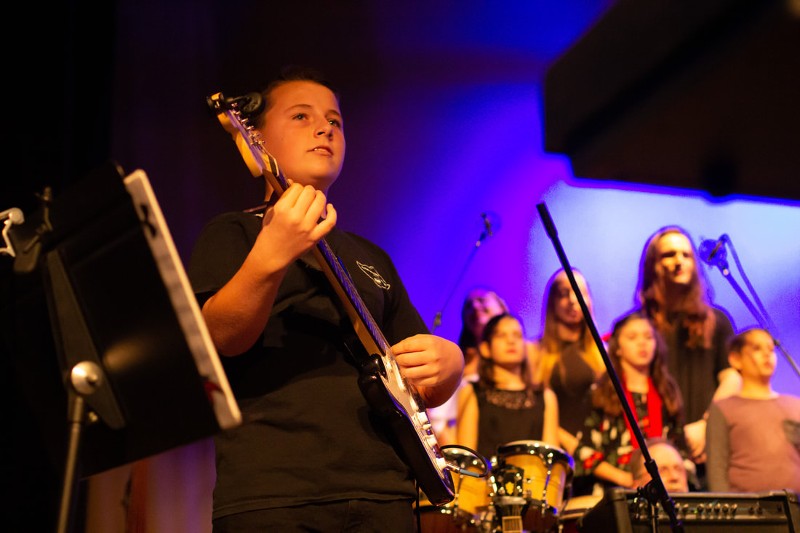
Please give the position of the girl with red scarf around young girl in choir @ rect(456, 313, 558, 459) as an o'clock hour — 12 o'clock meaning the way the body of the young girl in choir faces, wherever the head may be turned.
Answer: The girl with red scarf is roughly at 8 o'clock from the young girl in choir.

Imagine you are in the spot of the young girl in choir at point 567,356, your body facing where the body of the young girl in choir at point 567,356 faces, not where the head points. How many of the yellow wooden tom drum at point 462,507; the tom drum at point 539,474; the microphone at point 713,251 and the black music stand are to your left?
1

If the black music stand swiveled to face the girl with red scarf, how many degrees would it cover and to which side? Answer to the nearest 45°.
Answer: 0° — it already faces them

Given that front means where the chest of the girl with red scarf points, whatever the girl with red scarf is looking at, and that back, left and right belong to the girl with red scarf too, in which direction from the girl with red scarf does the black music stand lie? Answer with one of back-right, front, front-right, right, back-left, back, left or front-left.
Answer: front-right

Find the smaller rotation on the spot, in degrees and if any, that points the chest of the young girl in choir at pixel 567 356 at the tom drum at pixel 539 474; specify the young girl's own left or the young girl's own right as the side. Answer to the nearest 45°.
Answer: approximately 45° to the young girl's own right

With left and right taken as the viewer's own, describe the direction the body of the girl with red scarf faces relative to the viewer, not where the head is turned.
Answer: facing the viewer and to the right of the viewer

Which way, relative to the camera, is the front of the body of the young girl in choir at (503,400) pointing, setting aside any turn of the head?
toward the camera

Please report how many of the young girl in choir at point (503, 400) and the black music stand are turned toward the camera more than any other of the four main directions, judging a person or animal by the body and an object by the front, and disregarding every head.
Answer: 1

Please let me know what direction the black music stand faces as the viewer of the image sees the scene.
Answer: facing away from the viewer and to the right of the viewer

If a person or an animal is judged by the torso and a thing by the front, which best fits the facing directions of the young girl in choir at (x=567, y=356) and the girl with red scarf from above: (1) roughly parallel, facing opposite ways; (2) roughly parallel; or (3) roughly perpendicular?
roughly parallel

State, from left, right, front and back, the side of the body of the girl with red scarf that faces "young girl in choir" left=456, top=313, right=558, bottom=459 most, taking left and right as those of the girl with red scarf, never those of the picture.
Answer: right

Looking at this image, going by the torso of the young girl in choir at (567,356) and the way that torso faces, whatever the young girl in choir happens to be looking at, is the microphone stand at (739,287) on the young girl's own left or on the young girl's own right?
on the young girl's own left

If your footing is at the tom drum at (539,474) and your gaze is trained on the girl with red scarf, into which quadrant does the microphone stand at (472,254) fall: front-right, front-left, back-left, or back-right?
front-left

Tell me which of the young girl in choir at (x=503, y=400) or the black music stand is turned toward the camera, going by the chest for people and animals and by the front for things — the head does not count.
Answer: the young girl in choir

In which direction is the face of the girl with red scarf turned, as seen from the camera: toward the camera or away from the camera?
toward the camera
